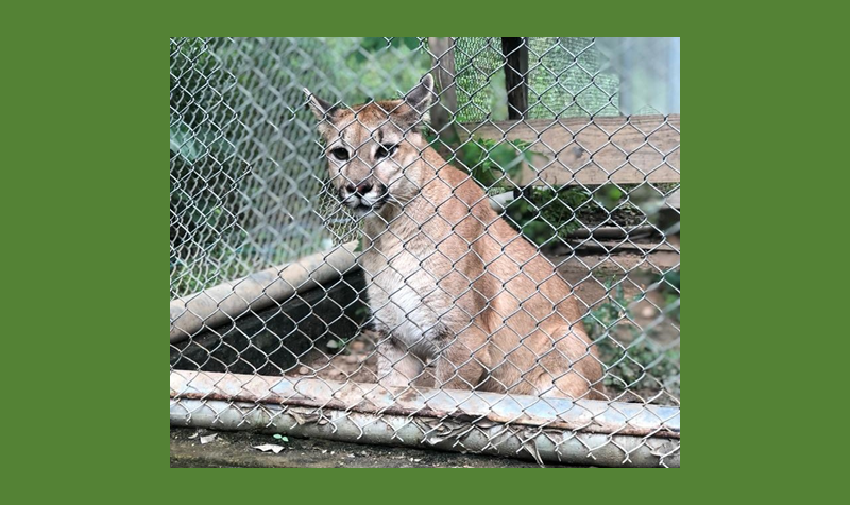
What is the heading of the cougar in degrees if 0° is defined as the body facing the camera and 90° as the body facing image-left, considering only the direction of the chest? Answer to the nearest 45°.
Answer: approximately 45°
